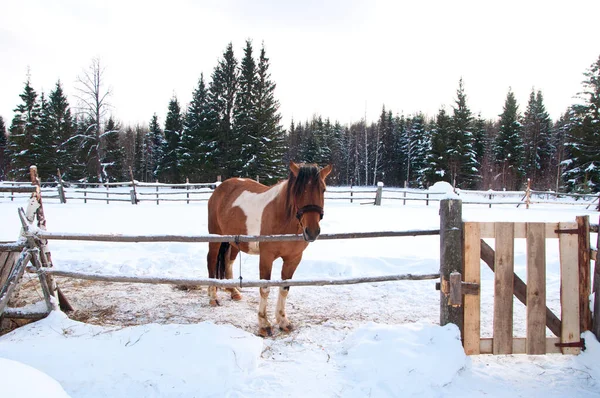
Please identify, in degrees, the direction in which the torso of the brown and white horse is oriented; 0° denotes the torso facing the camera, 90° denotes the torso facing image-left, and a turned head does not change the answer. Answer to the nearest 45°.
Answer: approximately 315°

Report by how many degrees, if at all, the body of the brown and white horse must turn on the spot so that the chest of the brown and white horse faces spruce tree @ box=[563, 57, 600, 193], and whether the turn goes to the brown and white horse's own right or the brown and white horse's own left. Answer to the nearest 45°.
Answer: approximately 90° to the brown and white horse's own left

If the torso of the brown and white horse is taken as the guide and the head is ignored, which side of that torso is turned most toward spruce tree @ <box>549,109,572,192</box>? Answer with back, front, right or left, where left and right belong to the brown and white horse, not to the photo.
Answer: left

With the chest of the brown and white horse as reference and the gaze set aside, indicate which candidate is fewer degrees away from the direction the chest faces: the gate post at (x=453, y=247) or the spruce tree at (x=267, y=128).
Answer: the gate post

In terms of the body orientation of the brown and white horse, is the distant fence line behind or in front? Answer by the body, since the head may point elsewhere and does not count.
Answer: behind

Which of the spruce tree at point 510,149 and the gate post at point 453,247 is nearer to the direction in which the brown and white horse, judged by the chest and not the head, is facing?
the gate post

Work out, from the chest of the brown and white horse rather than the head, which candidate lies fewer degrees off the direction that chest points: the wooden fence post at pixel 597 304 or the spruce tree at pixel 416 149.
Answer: the wooden fence post

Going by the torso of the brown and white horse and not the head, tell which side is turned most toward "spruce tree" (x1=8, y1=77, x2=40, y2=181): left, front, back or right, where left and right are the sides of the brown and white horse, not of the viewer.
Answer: back
